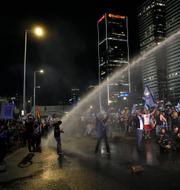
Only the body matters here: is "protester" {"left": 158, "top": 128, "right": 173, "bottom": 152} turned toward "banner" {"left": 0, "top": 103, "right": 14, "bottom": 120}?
no

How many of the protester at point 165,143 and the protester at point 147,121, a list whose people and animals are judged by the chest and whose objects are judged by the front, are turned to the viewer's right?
0

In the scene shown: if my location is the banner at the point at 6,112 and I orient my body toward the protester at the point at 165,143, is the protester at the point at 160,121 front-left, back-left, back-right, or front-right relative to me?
front-left

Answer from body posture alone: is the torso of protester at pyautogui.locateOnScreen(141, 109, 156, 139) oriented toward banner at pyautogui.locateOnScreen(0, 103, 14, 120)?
no
